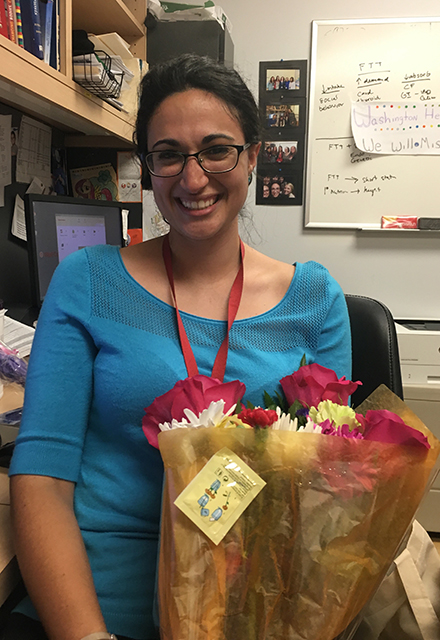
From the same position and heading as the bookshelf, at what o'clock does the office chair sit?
The office chair is roughly at 12 o'clock from the bookshelf.

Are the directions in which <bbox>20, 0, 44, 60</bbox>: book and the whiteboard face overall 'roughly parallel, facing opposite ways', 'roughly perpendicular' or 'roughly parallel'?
roughly perpendicular

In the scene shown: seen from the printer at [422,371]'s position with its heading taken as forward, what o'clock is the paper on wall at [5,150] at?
The paper on wall is roughly at 2 o'clock from the printer.

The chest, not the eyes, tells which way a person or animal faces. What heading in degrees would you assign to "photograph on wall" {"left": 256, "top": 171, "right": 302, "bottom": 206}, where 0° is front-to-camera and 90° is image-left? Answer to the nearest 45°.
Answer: approximately 0°

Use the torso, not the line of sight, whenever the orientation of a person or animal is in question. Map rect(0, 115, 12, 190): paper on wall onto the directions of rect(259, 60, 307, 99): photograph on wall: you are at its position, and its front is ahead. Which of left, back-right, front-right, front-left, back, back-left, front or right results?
front-right

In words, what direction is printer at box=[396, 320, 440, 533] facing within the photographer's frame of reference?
facing the viewer

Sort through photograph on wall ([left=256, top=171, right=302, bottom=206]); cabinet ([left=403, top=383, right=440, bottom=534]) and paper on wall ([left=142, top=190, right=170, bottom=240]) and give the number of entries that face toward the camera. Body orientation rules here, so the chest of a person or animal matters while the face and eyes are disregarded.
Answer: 3

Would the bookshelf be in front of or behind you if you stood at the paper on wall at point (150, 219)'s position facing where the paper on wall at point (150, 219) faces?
in front

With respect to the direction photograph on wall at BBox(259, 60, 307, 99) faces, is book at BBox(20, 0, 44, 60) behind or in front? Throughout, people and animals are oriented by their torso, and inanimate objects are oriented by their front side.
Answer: in front
